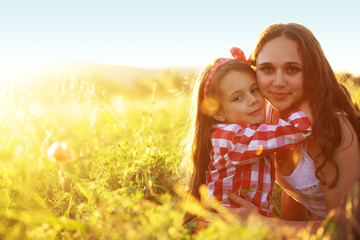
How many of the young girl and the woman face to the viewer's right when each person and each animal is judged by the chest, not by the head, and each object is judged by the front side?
1

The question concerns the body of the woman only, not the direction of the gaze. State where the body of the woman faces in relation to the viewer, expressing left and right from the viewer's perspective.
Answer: facing the viewer and to the left of the viewer

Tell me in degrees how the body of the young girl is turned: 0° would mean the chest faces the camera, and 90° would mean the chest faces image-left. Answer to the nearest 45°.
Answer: approximately 270°

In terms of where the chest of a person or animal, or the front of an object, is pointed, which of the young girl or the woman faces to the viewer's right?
the young girl
